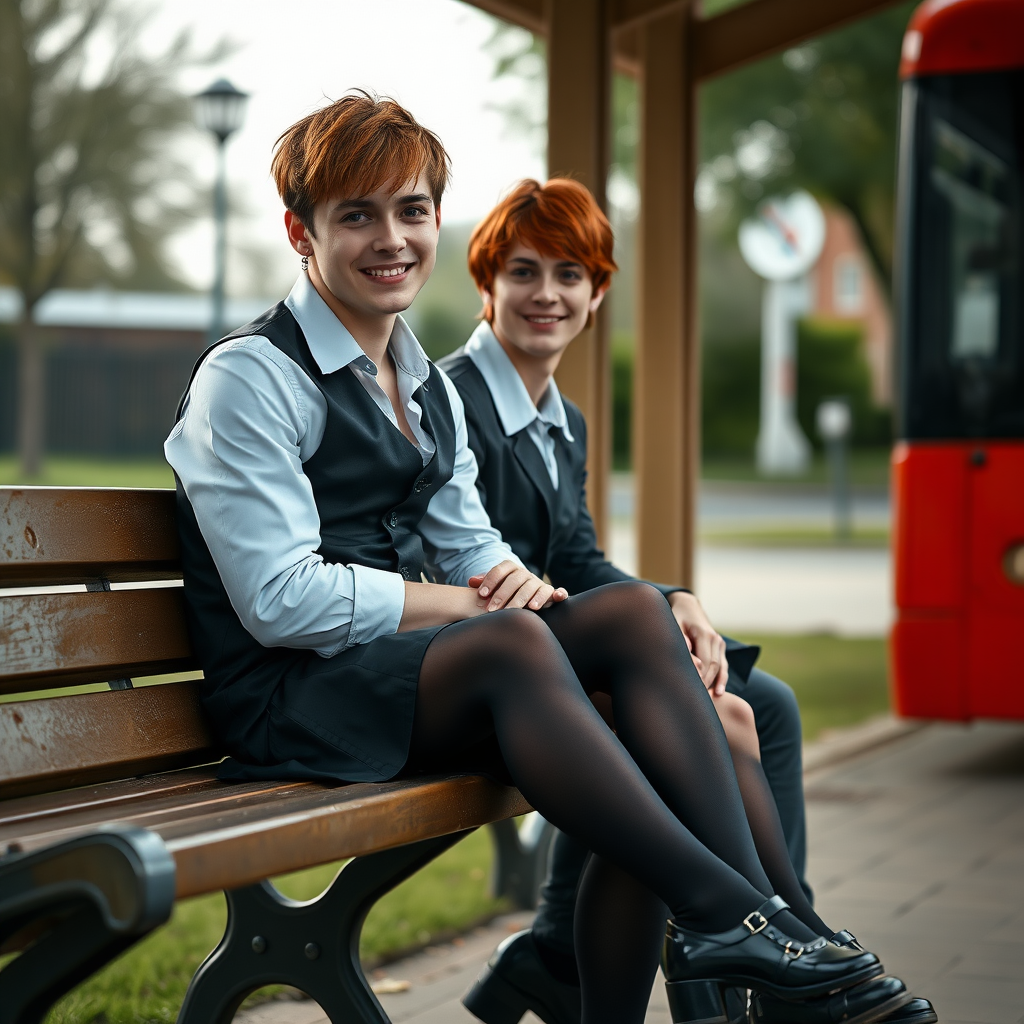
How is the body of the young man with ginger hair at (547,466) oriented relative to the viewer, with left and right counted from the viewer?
facing the viewer and to the right of the viewer

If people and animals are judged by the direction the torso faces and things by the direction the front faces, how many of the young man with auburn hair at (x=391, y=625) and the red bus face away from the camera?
0

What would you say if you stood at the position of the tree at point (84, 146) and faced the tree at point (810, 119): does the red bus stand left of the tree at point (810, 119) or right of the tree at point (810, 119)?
right

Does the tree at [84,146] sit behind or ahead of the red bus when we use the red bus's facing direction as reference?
behind

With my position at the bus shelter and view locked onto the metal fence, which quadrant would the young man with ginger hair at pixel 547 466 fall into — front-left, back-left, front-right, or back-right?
back-left

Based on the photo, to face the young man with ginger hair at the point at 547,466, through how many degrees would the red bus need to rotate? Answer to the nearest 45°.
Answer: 0° — it already faces them

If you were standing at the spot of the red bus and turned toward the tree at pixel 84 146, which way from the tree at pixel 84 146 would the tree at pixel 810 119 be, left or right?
right

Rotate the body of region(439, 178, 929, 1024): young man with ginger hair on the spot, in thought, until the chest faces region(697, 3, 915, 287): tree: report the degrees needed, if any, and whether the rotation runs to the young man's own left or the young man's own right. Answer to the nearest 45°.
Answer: approximately 135° to the young man's own left

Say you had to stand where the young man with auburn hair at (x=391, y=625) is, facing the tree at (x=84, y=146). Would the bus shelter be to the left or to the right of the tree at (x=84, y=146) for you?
right

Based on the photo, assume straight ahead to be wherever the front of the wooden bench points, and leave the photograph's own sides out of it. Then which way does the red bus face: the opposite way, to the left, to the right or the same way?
to the right

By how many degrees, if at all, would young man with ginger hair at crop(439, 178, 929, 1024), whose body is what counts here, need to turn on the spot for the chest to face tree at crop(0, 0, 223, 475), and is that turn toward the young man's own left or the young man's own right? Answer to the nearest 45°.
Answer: approximately 180°

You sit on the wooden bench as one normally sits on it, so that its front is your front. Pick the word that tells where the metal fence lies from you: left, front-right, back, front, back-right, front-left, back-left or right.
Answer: back-left
